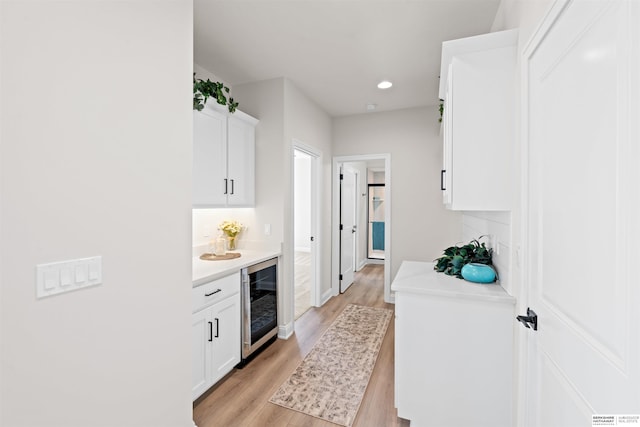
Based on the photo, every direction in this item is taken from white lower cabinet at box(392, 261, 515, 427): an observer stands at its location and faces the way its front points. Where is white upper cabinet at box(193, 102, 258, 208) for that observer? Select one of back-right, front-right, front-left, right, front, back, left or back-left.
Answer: front

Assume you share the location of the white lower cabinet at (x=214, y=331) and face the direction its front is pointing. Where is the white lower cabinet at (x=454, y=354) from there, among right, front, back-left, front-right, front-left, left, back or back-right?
front

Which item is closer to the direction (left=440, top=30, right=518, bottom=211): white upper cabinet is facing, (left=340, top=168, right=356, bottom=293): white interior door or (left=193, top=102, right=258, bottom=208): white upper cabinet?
the white upper cabinet

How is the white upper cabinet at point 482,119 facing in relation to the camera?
to the viewer's left

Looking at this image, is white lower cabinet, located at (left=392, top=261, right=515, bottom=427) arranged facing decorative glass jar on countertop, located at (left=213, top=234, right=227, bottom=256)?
yes

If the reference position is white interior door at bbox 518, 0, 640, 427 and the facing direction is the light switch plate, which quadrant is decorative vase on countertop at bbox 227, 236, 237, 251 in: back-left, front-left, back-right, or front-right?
front-right

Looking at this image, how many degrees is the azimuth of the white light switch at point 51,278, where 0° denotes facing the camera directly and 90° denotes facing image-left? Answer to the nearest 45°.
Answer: approximately 315°

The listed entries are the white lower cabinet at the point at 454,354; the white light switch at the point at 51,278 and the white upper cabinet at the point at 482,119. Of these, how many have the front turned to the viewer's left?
2

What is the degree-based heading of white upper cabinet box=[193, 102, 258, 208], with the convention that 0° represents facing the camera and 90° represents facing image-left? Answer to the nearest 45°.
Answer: approximately 315°

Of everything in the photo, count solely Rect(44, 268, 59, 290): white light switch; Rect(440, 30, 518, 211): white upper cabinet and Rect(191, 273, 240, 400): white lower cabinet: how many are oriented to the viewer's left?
1

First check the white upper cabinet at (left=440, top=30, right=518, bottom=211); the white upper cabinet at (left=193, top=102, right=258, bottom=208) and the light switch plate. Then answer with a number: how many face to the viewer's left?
1

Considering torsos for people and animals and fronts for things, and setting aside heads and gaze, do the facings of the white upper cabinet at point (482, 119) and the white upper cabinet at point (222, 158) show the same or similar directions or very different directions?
very different directions

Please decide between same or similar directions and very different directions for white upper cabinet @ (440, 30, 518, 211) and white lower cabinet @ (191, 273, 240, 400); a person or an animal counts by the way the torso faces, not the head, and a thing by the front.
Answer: very different directions

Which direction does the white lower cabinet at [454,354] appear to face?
to the viewer's left

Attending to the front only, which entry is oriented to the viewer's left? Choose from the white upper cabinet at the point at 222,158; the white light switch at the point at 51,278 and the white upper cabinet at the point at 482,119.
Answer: the white upper cabinet at the point at 482,119
